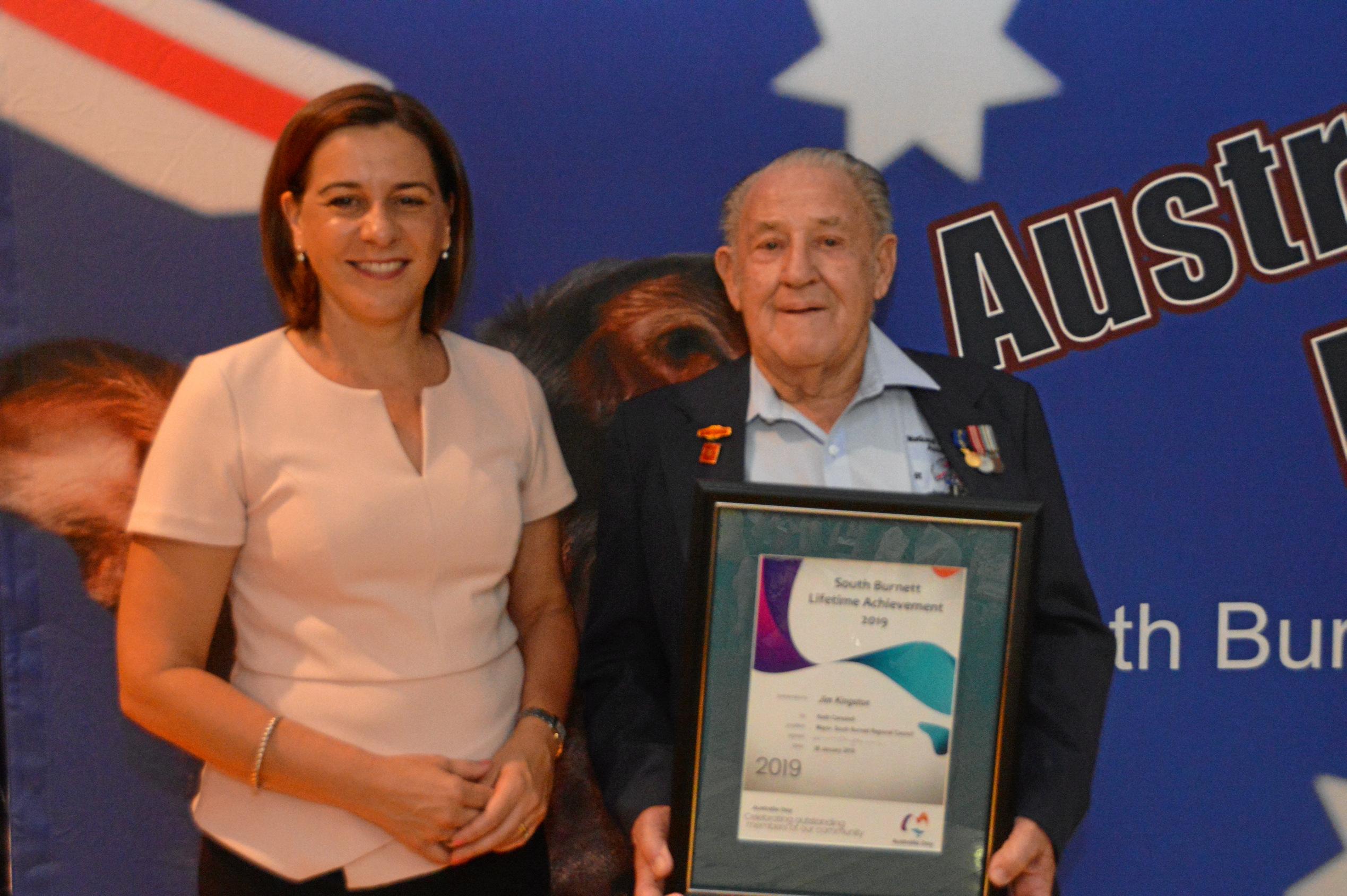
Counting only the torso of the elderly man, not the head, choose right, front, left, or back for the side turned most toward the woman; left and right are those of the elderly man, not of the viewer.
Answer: right

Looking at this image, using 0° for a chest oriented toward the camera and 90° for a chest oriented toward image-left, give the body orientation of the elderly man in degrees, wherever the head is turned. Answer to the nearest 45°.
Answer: approximately 0°
